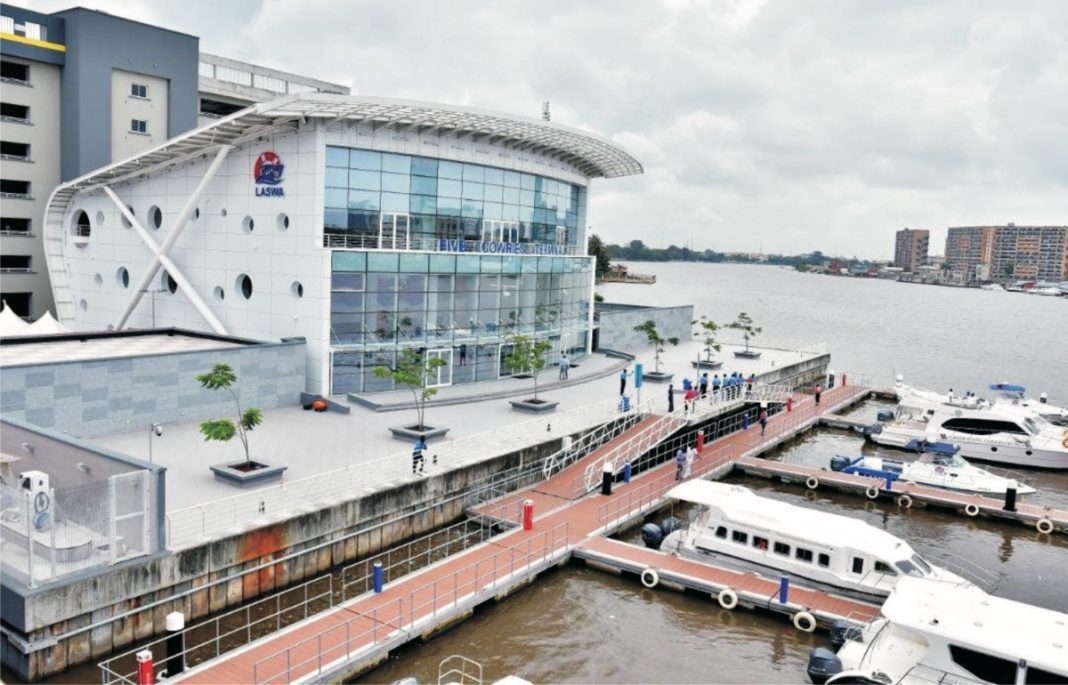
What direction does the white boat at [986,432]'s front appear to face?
to the viewer's right

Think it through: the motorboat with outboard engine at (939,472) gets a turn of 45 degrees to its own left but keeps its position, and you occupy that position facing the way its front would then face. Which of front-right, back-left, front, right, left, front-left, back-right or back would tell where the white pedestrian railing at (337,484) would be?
back

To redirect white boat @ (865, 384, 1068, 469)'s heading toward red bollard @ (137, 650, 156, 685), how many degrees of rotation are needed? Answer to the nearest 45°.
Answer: approximately 90° to its right

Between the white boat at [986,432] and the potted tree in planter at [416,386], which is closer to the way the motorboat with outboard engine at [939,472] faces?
the white boat

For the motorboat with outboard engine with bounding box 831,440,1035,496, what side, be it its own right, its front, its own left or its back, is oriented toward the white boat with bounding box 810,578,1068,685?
right

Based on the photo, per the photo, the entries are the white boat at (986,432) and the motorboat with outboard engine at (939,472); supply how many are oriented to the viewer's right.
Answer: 2

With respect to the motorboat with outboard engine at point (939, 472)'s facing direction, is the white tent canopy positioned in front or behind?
behind

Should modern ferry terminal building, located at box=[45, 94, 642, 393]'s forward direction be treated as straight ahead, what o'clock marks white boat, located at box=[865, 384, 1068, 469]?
The white boat is roughly at 11 o'clock from the modern ferry terminal building.

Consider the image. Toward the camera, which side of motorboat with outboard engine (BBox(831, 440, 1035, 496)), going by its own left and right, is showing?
right

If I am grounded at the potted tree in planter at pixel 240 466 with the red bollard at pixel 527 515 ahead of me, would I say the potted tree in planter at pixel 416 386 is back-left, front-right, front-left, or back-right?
front-left

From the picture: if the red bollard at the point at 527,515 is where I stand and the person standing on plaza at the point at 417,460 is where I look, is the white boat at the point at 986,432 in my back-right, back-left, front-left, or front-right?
back-right

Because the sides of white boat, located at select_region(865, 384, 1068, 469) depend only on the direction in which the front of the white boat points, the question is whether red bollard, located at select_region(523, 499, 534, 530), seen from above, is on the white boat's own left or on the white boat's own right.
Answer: on the white boat's own right

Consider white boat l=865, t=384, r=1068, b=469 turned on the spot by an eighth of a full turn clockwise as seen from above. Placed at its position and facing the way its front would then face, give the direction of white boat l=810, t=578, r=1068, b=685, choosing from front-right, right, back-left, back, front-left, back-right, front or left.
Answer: front-right

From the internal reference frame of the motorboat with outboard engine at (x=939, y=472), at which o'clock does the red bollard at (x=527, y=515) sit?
The red bollard is roughly at 4 o'clock from the motorboat with outboard engine.

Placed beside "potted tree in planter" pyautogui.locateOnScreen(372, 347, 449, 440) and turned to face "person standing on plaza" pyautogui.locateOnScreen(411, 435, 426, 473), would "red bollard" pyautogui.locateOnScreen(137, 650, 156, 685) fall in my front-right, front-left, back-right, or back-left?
front-right

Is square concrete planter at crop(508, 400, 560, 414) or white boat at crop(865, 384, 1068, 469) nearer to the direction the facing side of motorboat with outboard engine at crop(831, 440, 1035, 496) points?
the white boat
